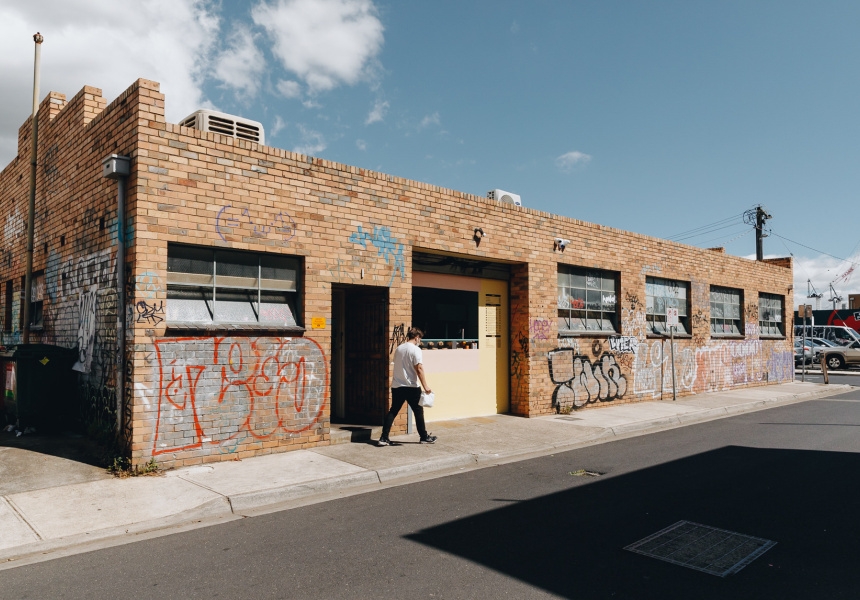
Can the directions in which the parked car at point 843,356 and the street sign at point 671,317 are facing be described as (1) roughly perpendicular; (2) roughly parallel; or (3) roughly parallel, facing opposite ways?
roughly perpendicular

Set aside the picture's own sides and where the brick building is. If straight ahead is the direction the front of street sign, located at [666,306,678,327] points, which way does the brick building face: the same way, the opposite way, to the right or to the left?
to the left

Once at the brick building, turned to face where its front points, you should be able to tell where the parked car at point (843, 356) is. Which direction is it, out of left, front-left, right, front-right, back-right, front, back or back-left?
left

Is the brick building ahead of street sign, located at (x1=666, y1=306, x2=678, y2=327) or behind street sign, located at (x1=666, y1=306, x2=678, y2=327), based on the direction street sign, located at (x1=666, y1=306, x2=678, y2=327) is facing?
ahead

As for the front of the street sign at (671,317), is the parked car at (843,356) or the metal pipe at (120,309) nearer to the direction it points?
the metal pipe

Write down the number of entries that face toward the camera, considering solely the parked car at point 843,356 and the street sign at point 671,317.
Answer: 1

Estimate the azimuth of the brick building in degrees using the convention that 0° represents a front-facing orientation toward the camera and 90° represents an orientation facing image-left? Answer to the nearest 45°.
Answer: approximately 315°

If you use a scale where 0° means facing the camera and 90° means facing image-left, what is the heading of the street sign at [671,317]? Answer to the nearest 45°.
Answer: approximately 0°

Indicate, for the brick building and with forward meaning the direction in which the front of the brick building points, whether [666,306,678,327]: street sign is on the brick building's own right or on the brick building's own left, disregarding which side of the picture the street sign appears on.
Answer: on the brick building's own left
